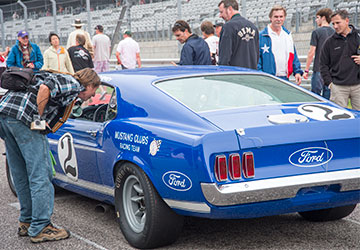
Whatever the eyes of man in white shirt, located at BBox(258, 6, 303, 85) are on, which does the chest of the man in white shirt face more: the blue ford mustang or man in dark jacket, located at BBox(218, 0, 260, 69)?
the blue ford mustang

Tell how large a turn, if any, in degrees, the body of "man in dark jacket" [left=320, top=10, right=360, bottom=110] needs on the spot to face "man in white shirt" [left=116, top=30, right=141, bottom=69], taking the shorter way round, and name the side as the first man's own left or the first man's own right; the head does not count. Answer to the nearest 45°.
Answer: approximately 135° to the first man's own right

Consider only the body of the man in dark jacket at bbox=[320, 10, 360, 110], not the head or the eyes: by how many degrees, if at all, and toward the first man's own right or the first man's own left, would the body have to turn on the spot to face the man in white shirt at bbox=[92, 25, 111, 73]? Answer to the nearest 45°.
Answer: approximately 135° to the first man's own right

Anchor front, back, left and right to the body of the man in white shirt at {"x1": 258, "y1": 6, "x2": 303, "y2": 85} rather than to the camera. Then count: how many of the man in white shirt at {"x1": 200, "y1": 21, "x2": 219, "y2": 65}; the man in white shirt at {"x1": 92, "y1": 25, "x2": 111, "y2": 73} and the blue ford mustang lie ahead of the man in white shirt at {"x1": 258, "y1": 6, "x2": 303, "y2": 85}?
1

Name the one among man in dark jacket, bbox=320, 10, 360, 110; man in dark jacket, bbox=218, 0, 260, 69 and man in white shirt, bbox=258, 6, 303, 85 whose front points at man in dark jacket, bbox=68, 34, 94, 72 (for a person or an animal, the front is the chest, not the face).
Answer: man in dark jacket, bbox=218, 0, 260, 69

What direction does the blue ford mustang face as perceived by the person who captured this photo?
facing away from the viewer and to the left of the viewer

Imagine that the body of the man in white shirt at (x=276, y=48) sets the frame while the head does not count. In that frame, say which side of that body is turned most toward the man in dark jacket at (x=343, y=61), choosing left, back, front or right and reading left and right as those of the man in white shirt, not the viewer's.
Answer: left

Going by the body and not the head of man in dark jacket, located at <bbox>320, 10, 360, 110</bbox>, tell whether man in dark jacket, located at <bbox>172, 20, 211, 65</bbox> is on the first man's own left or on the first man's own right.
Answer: on the first man's own right

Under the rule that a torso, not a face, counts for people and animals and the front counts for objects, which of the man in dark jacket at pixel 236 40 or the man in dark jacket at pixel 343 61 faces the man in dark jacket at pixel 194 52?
the man in dark jacket at pixel 236 40
